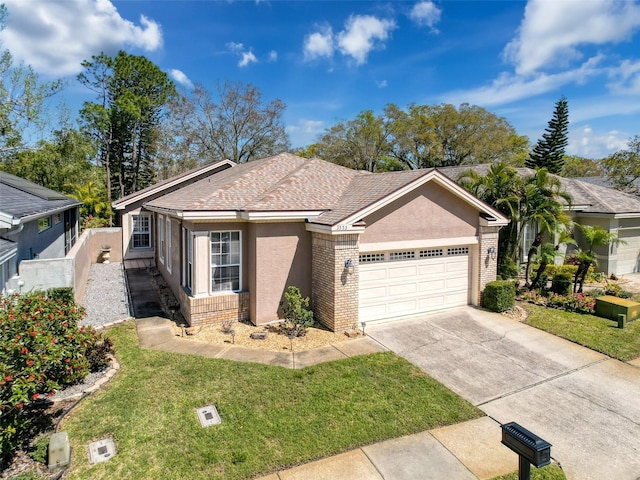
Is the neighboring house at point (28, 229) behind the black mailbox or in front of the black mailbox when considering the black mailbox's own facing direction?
behind

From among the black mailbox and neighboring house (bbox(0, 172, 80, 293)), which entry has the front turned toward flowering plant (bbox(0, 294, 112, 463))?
the neighboring house

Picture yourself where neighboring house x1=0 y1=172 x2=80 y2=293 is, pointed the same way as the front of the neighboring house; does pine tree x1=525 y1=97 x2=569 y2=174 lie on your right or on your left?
on your left

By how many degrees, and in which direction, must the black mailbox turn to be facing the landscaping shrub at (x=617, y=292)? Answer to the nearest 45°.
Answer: approximately 135° to its left

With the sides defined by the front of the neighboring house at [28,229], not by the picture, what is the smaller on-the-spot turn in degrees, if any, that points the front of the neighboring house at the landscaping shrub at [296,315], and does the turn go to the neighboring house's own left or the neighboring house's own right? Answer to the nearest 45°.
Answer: approximately 45° to the neighboring house's own left

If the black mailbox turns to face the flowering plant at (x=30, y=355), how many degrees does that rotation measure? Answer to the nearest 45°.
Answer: approximately 135° to its right

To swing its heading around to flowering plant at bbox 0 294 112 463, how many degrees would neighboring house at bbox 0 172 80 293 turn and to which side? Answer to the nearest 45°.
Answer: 0° — it already faces it

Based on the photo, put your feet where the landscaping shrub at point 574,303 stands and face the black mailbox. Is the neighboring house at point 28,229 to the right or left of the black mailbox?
right

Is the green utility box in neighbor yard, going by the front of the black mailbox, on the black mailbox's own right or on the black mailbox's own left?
on the black mailbox's own left
